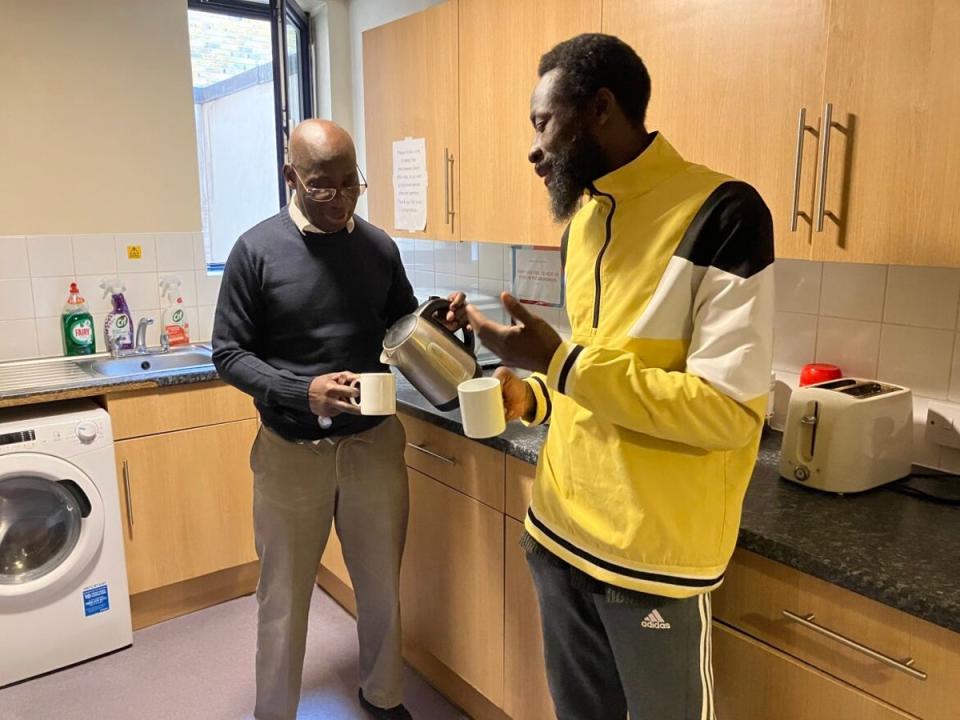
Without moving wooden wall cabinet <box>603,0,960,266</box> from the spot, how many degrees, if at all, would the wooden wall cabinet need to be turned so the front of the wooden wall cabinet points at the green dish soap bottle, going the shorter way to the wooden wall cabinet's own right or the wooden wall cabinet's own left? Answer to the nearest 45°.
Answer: approximately 45° to the wooden wall cabinet's own right

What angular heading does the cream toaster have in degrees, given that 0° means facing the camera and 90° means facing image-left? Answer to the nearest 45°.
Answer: approximately 45°

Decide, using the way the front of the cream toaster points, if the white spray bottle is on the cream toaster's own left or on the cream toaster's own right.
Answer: on the cream toaster's own right

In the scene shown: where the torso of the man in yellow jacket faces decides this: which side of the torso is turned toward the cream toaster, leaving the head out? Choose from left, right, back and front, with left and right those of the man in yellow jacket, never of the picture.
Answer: back

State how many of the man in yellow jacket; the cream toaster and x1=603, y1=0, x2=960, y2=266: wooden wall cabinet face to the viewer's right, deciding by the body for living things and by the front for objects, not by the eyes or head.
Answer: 0

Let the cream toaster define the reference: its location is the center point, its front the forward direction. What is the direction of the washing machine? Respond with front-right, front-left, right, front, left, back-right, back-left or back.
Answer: front-right

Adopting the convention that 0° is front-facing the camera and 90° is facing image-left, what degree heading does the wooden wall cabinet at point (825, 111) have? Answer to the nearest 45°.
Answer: approximately 45°

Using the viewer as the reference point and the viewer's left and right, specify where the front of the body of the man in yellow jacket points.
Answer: facing the viewer and to the left of the viewer

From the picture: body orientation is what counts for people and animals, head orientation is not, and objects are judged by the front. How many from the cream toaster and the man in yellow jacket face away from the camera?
0

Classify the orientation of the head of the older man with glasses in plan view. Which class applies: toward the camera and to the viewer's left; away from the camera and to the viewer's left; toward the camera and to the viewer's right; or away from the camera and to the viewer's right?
toward the camera and to the viewer's right

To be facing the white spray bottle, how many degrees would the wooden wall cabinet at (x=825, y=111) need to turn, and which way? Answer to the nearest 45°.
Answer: approximately 45° to its right

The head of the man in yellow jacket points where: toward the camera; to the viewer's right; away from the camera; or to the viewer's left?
to the viewer's left
